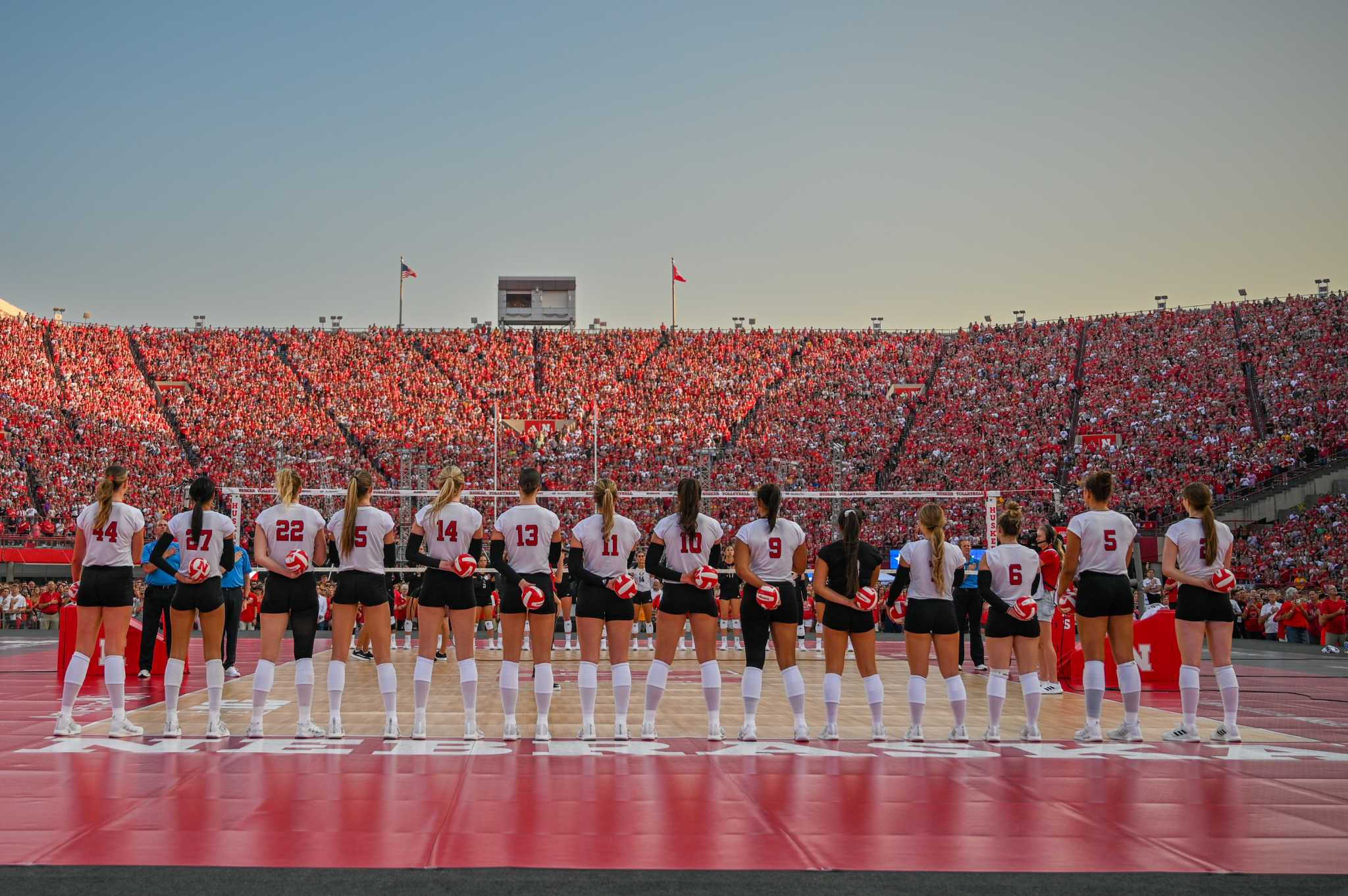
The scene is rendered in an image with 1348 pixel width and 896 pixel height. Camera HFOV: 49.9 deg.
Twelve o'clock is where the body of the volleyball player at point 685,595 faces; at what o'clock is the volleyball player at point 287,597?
the volleyball player at point 287,597 is roughly at 9 o'clock from the volleyball player at point 685,595.

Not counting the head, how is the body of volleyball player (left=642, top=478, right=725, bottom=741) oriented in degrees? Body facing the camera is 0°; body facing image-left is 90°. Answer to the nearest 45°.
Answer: approximately 180°

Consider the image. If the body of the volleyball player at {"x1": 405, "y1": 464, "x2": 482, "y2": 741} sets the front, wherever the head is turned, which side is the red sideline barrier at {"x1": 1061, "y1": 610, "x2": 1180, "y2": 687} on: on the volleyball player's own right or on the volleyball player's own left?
on the volleyball player's own right

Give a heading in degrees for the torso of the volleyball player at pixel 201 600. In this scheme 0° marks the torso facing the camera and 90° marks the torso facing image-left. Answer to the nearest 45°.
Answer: approximately 180°

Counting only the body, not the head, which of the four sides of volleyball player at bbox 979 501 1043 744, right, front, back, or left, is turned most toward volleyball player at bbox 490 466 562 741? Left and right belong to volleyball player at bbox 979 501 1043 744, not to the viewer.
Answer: left

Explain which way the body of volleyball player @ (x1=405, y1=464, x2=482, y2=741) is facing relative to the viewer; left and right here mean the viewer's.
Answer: facing away from the viewer

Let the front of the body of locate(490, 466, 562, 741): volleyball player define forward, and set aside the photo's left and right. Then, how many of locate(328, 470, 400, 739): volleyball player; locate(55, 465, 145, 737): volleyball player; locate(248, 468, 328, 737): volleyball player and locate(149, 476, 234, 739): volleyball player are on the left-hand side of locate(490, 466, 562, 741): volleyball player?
4

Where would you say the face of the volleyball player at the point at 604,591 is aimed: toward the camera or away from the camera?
away from the camera

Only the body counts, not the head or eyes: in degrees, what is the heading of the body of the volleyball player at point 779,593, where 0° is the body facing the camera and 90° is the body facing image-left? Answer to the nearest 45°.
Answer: approximately 180°

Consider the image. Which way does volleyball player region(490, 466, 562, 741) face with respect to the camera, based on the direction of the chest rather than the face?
away from the camera

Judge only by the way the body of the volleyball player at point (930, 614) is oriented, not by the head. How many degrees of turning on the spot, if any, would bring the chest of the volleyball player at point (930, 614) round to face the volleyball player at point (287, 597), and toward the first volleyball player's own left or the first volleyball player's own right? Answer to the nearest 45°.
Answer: approximately 90° to the first volleyball player's own left

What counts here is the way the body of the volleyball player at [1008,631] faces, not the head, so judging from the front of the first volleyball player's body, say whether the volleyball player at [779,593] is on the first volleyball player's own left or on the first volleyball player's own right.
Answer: on the first volleyball player's own left

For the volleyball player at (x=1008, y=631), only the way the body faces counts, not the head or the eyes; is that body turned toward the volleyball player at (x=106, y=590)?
no

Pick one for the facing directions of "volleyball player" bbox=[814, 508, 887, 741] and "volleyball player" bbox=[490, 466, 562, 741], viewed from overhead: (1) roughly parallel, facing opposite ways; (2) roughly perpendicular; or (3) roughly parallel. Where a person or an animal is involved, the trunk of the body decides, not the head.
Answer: roughly parallel

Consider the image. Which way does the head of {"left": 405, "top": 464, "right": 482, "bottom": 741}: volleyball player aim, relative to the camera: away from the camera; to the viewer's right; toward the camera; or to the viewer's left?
away from the camera

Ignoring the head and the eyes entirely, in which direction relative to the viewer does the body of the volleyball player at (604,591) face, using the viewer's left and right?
facing away from the viewer

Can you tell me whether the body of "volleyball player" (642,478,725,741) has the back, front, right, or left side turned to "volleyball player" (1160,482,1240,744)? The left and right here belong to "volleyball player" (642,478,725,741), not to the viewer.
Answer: right
